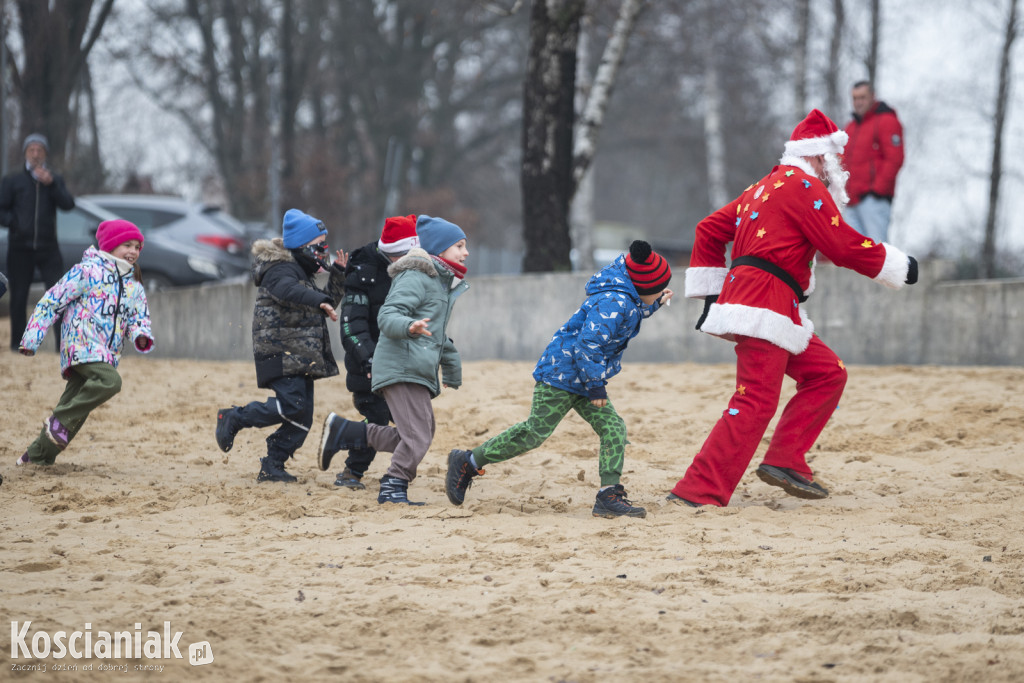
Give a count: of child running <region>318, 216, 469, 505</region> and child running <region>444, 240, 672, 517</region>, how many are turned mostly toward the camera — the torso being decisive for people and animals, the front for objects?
0

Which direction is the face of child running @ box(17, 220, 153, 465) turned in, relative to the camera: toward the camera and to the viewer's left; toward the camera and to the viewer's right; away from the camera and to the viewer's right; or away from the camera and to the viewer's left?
toward the camera and to the viewer's right

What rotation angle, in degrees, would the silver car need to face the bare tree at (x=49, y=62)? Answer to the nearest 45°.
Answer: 0° — it already faces it

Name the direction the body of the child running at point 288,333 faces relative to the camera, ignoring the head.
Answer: to the viewer's right

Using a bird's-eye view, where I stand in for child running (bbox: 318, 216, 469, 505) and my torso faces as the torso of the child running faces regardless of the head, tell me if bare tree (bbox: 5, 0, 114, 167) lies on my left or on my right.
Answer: on my left

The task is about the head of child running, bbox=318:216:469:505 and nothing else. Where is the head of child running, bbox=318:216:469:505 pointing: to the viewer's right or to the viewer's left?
to the viewer's right

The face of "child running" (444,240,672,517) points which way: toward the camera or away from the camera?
away from the camera

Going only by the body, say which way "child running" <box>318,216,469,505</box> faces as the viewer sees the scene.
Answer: to the viewer's right

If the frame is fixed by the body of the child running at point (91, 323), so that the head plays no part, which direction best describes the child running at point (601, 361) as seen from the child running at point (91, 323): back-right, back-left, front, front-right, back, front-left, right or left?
front

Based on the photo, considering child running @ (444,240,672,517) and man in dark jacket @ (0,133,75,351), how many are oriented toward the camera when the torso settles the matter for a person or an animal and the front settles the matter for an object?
1

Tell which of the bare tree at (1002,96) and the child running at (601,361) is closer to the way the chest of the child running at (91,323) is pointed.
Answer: the child running

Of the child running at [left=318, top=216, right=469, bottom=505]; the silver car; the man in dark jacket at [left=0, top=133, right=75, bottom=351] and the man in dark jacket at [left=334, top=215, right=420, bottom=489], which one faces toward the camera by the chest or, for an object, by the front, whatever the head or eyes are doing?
the man in dark jacket at [left=0, top=133, right=75, bottom=351]

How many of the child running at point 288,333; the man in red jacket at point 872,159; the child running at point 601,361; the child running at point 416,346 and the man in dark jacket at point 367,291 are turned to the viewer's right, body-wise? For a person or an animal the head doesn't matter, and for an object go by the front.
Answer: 4

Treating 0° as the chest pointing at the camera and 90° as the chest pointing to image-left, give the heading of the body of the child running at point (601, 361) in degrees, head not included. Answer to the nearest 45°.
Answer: approximately 270°

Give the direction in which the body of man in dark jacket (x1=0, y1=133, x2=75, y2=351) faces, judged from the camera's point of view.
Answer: toward the camera

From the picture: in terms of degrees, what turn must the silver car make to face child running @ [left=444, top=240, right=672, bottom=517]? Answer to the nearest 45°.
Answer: approximately 135° to its left

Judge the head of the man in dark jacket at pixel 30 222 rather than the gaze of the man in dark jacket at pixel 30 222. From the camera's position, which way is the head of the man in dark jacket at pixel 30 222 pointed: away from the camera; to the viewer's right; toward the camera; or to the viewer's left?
toward the camera

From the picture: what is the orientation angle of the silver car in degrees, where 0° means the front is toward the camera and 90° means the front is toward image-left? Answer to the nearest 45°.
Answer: approximately 135°

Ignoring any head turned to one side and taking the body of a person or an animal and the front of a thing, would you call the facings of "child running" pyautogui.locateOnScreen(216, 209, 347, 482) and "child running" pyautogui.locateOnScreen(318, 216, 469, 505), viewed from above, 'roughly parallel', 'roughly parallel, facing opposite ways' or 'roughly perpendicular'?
roughly parallel

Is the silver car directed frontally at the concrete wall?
no
